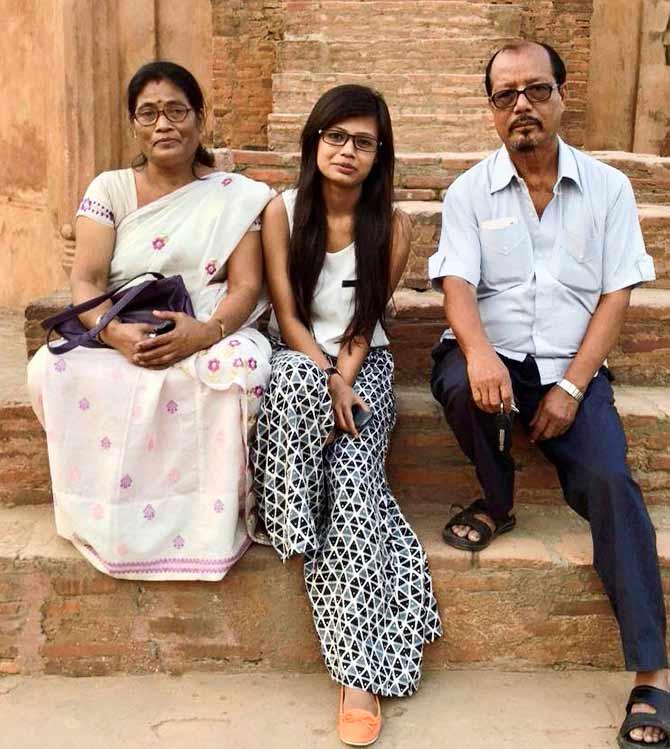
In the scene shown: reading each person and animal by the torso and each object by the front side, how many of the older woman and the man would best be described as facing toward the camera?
2

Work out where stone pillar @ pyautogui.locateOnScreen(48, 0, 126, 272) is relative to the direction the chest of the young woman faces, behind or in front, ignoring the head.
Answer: behind

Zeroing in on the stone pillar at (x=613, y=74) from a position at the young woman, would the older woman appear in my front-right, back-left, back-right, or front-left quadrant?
back-left

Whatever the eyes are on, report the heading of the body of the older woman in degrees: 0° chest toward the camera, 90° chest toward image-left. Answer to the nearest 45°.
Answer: approximately 0°

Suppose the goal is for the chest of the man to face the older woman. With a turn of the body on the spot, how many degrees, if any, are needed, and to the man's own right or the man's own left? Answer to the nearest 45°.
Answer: approximately 45° to the man's own right
